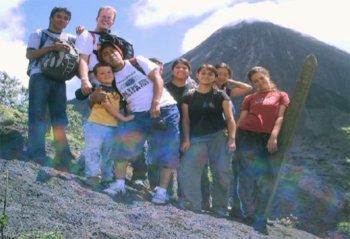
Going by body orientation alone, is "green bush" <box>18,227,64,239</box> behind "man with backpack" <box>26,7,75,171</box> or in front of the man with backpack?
in front

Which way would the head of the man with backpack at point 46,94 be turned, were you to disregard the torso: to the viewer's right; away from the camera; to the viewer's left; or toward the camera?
toward the camera

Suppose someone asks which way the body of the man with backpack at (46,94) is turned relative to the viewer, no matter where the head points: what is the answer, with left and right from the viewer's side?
facing the viewer and to the right of the viewer

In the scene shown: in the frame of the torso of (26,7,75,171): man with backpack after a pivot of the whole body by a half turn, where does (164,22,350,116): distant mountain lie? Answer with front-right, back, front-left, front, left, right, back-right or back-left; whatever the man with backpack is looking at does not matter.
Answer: right

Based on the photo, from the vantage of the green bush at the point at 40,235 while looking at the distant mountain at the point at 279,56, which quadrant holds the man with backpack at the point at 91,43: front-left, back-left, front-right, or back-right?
front-left

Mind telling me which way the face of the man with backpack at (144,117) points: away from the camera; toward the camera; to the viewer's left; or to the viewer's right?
toward the camera

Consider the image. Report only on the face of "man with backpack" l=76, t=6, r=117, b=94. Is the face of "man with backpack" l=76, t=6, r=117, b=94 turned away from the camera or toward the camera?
toward the camera

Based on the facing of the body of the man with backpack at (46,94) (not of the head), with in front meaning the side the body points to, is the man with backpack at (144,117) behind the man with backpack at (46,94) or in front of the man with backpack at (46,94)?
in front
